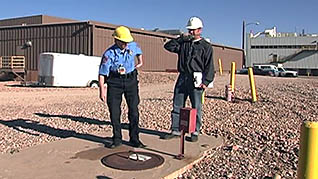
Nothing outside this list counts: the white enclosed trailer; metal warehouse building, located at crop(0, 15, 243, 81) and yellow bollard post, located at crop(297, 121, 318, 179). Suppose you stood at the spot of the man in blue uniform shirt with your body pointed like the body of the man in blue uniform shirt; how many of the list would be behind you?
2

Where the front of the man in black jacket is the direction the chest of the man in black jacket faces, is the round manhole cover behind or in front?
in front

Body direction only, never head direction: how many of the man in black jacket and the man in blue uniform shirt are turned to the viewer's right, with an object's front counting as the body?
0

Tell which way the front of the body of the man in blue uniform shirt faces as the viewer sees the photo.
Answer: toward the camera

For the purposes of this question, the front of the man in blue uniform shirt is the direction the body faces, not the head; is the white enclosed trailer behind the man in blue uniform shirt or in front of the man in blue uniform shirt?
behind

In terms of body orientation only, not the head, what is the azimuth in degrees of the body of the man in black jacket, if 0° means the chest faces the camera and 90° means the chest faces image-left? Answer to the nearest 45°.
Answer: approximately 45°

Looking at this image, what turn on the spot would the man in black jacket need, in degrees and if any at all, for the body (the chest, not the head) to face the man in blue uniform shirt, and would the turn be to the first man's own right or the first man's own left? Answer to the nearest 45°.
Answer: approximately 45° to the first man's own right

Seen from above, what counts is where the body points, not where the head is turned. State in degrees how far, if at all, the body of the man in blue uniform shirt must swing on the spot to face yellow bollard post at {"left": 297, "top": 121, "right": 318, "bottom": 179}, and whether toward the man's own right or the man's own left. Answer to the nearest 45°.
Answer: approximately 45° to the man's own left

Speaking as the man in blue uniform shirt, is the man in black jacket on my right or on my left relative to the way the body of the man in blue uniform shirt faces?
on my left
